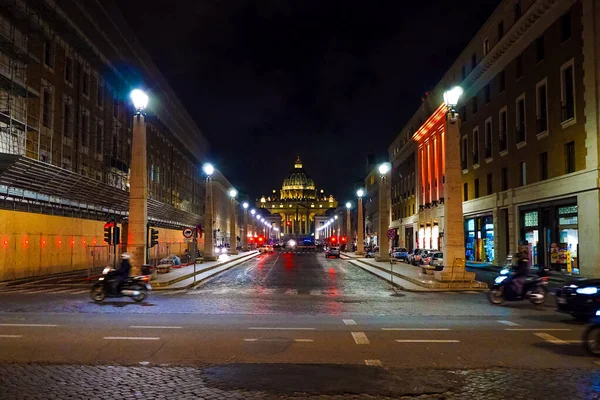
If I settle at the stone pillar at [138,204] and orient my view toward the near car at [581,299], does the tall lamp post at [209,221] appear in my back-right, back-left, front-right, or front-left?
back-left

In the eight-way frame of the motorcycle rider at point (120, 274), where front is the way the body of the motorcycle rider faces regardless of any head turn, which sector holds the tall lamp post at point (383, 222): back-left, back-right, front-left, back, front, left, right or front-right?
back-right

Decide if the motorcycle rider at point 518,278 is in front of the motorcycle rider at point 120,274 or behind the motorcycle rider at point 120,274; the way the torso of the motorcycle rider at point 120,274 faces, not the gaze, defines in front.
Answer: behind

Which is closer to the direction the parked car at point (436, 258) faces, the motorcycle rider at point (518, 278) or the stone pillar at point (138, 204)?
the stone pillar

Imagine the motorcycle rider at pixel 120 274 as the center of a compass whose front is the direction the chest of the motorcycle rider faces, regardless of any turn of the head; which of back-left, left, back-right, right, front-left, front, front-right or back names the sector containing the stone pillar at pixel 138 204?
right

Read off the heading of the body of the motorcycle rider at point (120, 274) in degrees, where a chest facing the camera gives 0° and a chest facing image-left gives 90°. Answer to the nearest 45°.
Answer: approximately 90°

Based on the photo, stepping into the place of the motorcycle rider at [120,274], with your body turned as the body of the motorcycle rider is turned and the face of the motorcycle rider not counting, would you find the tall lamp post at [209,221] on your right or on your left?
on your right

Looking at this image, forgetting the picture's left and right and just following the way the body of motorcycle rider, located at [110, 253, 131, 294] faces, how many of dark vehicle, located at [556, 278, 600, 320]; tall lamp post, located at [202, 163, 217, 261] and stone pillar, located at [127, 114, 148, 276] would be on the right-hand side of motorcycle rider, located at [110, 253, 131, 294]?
2

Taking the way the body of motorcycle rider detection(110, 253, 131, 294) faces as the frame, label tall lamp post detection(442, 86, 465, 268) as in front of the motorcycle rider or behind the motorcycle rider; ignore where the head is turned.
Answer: behind
